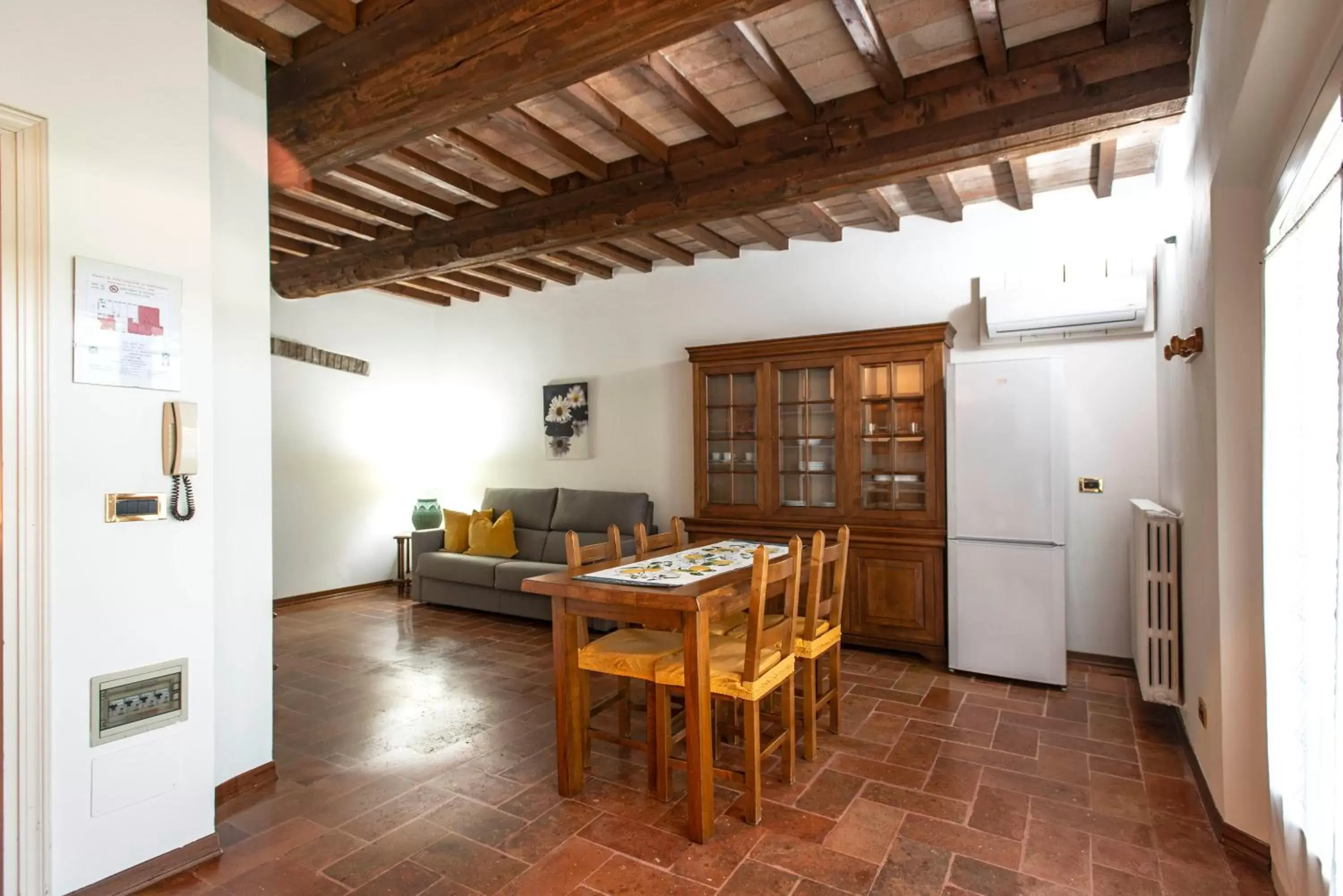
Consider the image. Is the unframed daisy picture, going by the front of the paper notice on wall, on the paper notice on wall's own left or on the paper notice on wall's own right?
on the paper notice on wall's own left

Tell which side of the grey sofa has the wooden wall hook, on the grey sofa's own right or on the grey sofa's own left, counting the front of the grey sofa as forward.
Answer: on the grey sofa's own left

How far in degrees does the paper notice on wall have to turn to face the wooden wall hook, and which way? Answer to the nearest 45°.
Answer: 0° — it already faces it

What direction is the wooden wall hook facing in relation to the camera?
to the viewer's left

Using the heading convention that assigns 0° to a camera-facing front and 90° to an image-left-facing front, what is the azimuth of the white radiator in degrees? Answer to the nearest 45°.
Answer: approximately 90°

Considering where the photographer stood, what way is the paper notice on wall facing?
facing the viewer and to the right of the viewer

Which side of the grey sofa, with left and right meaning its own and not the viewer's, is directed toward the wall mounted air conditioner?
left

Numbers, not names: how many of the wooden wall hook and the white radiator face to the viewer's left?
2

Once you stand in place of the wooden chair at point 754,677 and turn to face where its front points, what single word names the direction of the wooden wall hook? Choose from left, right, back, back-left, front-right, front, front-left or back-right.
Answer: back-right

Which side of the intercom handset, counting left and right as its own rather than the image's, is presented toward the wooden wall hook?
front

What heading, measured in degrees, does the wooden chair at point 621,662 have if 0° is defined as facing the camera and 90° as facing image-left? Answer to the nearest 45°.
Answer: approximately 315°

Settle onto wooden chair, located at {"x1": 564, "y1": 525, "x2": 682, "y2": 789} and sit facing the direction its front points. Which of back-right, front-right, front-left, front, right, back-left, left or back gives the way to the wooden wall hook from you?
front-left

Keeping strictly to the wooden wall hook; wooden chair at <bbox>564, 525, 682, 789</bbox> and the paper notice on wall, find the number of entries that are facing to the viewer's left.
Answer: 1
